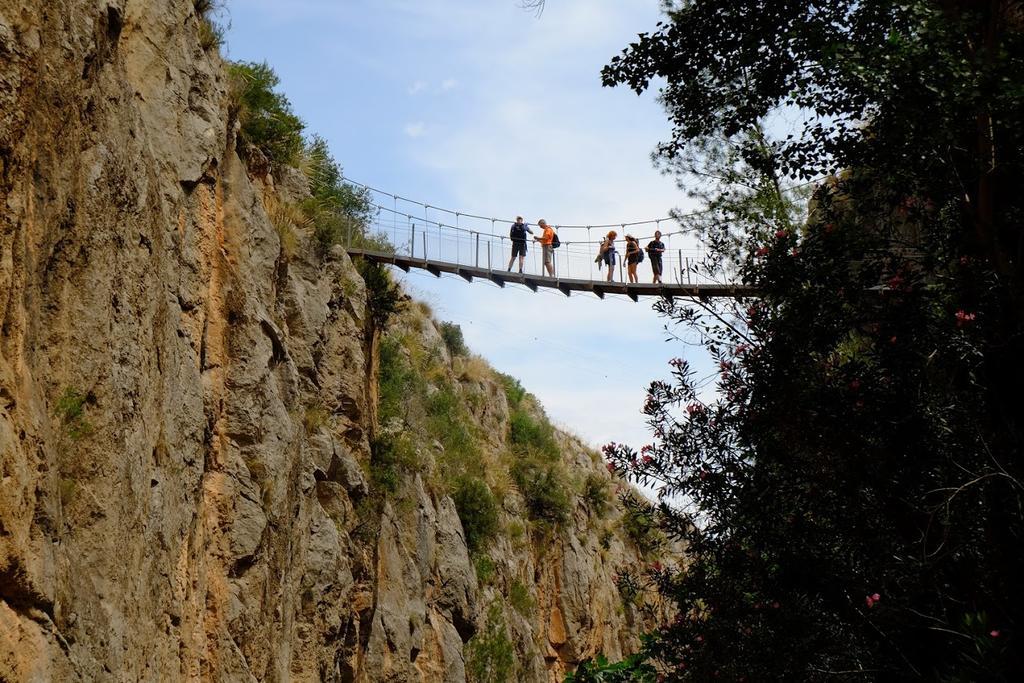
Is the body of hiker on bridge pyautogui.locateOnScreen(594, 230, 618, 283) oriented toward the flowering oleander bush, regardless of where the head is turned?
no

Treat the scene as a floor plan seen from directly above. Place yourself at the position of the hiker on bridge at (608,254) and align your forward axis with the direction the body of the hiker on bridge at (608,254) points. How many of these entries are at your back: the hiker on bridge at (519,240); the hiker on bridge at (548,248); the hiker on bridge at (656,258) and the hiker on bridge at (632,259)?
2
